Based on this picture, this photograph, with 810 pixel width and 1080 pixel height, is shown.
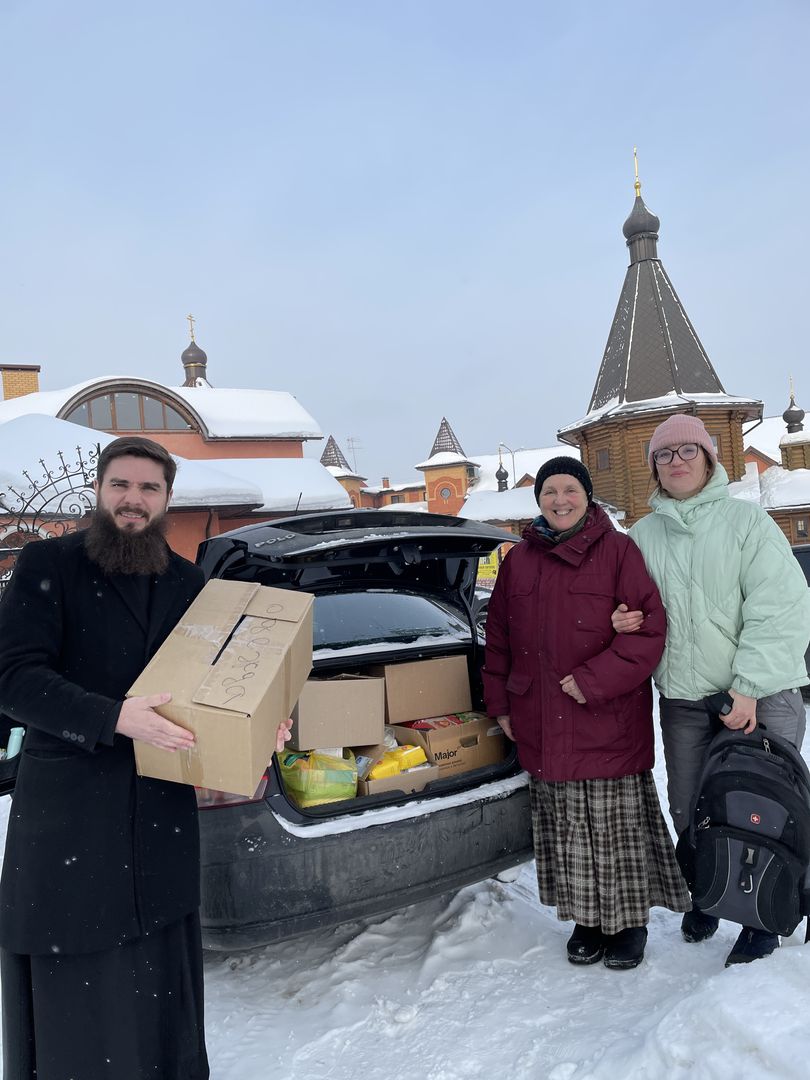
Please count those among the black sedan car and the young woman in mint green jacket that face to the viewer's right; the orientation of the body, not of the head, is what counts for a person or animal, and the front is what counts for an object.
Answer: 0

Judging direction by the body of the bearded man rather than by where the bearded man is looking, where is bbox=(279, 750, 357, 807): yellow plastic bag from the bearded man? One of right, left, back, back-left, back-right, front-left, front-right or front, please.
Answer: left

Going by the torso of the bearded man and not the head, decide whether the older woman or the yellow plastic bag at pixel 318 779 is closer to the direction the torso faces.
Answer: the older woman

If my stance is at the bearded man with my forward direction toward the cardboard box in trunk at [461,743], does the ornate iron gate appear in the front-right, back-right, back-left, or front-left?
front-left

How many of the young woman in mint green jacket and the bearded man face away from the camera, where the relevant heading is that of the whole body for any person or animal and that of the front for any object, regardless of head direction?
0

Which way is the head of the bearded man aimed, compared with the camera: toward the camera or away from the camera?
toward the camera

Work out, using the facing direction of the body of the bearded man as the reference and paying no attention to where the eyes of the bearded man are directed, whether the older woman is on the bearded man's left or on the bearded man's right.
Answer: on the bearded man's left

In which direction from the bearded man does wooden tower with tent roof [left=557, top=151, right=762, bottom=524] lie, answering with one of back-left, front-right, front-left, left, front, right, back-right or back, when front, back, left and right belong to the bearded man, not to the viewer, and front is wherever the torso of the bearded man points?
left

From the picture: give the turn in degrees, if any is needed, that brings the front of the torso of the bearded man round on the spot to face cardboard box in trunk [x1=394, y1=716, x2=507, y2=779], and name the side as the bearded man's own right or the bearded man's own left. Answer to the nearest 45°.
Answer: approximately 90° to the bearded man's own left

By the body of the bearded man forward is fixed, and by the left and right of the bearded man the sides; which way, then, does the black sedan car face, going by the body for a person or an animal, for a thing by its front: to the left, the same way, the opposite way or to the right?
the opposite way

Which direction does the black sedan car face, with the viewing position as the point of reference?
facing away from the viewer and to the left of the viewer

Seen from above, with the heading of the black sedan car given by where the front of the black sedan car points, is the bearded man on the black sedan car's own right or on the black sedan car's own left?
on the black sedan car's own left

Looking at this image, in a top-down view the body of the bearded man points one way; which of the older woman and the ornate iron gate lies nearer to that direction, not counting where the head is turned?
the older woman

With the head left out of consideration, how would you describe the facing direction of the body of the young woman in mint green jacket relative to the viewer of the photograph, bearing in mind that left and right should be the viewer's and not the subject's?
facing the viewer and to the left of the viewer

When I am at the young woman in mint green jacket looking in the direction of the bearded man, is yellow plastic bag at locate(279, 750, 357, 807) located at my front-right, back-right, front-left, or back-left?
front-right
